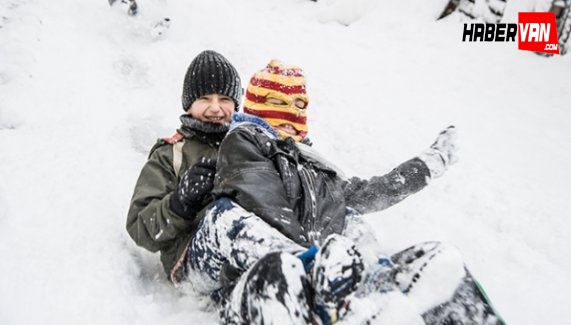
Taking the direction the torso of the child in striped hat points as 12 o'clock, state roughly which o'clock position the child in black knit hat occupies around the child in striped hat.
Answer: The child in black knit hat is roughly at 6 o'clock from the child in striped hat.

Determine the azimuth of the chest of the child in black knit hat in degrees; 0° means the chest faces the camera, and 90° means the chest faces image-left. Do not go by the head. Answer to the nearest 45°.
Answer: approximately 315°

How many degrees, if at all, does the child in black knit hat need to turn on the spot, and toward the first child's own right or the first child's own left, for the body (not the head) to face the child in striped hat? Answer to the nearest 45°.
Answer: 0° — they already face them
